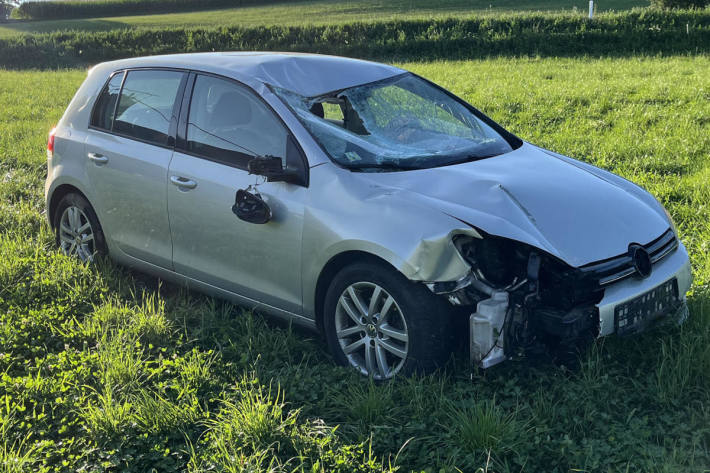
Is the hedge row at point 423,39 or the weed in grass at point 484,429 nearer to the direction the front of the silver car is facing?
the weed in grass

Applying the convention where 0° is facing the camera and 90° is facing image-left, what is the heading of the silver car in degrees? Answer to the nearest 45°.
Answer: approximately 315°

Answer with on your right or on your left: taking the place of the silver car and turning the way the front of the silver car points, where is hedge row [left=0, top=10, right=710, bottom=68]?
on your left
